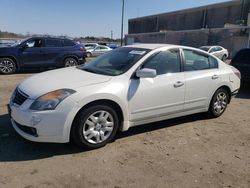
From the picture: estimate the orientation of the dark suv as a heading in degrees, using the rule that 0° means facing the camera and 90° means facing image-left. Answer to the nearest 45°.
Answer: approximately 90°

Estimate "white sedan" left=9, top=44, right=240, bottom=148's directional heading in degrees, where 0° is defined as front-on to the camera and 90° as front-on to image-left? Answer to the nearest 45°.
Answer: approximately 45°

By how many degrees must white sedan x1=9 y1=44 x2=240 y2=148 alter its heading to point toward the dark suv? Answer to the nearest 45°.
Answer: approximately 90° to its right

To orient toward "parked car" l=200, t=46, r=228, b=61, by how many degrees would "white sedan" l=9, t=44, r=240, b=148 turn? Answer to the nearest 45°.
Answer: approximately 135° to its right

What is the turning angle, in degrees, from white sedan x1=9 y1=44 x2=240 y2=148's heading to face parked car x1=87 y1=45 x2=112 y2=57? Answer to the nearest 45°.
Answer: approximately 135° to its right

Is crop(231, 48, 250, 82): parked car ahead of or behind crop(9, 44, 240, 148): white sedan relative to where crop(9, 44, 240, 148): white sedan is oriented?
behind

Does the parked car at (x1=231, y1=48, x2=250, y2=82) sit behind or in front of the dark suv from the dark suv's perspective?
behind

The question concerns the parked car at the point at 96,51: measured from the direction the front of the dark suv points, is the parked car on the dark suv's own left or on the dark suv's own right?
on the dark suv's own right
